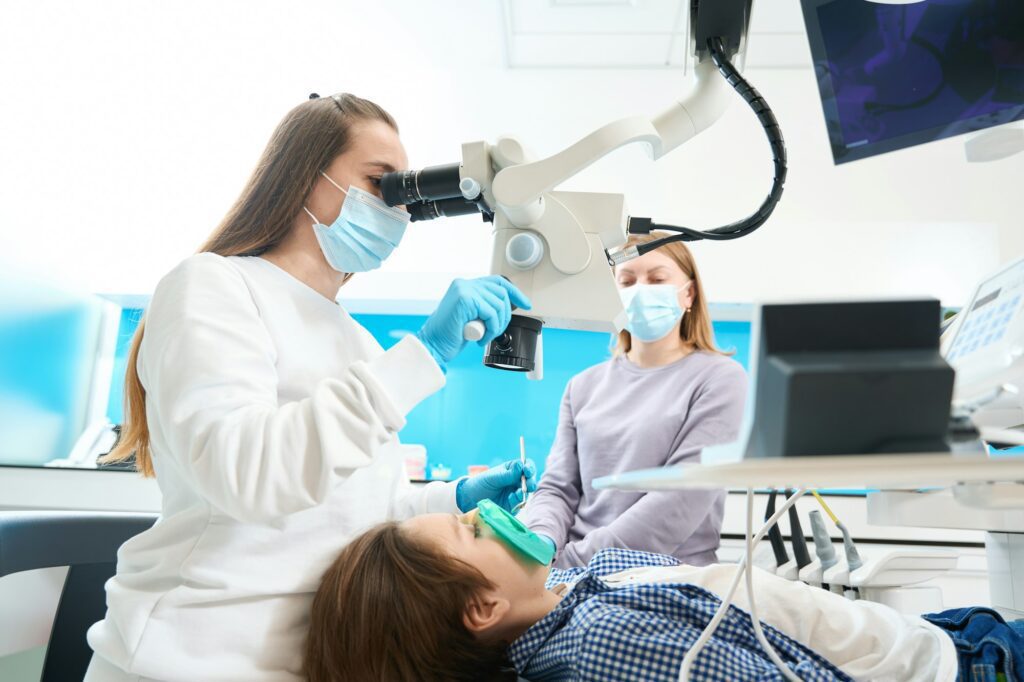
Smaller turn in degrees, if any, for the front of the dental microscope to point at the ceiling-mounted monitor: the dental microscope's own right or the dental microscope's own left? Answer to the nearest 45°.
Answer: approximately 180°

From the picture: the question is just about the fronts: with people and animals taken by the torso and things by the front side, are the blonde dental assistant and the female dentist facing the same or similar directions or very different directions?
very different directions

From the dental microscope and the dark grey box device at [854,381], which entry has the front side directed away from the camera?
the dark grey box device

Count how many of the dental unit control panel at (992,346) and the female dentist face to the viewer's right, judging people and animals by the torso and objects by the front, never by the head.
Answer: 1

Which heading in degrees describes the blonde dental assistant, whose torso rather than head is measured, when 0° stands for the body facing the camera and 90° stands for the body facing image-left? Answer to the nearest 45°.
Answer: approximately 45°

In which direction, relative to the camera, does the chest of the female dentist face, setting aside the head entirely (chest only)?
to the viewer's right

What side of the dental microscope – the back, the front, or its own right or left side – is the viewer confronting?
left

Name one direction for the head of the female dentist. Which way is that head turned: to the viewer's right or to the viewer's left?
to the viewer's right

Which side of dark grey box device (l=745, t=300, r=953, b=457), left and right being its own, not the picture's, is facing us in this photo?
back
